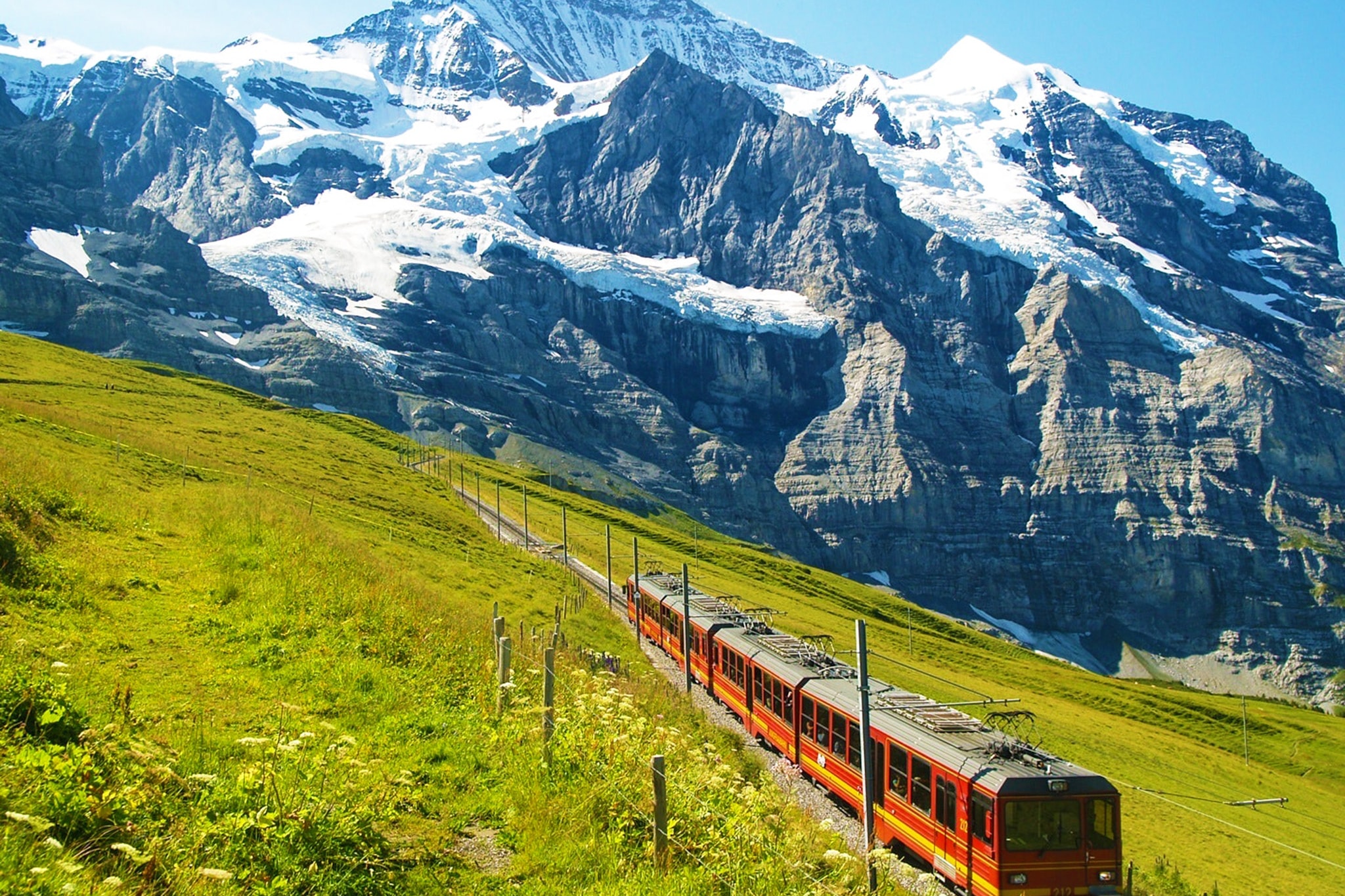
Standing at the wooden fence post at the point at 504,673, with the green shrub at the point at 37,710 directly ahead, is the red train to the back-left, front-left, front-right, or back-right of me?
back-left

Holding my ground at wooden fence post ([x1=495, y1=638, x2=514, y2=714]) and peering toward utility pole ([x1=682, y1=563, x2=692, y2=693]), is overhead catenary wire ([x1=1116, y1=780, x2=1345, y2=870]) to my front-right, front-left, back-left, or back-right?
front-right

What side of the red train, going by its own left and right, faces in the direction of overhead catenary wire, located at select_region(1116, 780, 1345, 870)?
left

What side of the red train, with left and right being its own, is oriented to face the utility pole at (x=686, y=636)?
back

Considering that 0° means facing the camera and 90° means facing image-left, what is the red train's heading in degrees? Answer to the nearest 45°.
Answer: approximately 315°

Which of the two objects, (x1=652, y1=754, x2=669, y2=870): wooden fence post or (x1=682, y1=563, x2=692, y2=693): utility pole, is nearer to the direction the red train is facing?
the wooden fence post

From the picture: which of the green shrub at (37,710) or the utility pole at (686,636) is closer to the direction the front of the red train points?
the green shrub

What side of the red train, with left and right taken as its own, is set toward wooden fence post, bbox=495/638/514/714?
right

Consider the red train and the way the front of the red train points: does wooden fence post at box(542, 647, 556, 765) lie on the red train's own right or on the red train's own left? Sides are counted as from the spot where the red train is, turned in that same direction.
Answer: on the red train's own right

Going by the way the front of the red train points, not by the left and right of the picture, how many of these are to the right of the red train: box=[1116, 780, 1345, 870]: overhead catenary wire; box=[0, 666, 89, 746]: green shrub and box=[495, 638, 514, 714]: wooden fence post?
2

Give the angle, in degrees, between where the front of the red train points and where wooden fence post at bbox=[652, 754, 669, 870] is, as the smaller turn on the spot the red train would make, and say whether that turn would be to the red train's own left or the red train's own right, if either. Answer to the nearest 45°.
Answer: approximately 45° to the red train's own right
